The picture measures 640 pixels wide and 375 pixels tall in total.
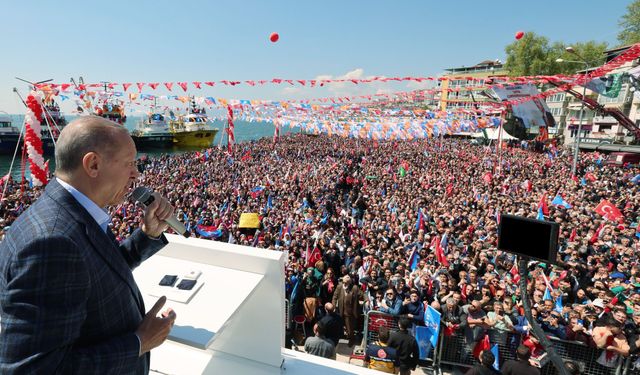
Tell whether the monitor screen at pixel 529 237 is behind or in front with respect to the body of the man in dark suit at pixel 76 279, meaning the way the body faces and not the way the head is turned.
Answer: in front

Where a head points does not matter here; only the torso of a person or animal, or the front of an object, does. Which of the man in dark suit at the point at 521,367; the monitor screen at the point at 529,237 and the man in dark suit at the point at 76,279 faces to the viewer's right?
the man in dark suit at the point at 76,279

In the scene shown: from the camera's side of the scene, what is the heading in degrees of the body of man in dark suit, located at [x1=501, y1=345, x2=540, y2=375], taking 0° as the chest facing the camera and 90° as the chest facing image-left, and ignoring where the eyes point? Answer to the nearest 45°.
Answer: approximately 180°

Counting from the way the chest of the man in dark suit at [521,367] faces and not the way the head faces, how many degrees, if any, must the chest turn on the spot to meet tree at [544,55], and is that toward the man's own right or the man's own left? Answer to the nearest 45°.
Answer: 0° — they already face it

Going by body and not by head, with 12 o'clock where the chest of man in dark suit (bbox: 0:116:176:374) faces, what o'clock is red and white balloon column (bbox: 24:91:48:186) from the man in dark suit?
The red and white balloon column is roughly at 9 o'clock from the man in dark suit.

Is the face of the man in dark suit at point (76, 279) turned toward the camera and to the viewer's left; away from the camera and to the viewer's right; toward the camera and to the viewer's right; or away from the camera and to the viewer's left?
away from the camera and to the viewer's right

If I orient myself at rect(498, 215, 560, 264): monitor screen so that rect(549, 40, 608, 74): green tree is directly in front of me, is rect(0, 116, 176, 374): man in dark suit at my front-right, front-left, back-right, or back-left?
back-left

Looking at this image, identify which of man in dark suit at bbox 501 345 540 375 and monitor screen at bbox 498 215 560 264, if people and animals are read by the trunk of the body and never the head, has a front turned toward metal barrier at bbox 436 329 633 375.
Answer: the man in dark suit

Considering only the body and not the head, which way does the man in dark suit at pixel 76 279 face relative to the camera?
to the viewer's right

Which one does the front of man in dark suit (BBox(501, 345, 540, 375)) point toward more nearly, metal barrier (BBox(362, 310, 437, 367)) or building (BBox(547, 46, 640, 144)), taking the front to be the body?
the building
